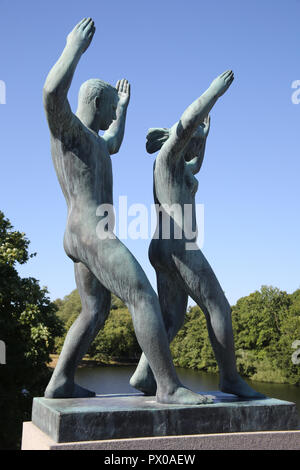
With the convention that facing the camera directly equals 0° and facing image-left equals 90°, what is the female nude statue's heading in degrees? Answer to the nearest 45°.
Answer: approximately 270°

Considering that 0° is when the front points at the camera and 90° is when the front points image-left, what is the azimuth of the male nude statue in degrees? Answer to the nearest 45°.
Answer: approximately 270°
